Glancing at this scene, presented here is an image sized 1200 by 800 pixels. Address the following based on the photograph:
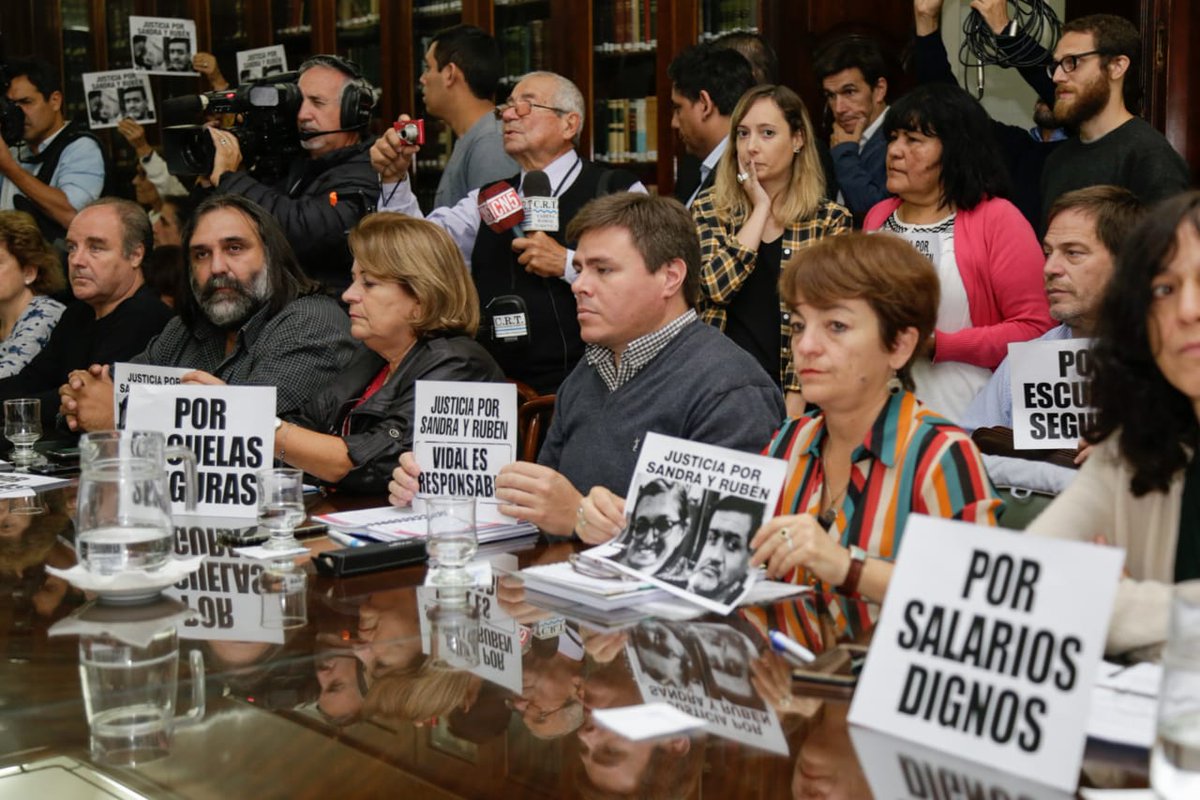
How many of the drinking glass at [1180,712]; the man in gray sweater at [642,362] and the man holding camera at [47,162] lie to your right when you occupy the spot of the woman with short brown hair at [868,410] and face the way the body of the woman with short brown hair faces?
2

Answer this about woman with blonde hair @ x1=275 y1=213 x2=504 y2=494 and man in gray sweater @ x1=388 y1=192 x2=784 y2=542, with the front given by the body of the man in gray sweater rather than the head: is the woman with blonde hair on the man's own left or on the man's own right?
on the man's own right

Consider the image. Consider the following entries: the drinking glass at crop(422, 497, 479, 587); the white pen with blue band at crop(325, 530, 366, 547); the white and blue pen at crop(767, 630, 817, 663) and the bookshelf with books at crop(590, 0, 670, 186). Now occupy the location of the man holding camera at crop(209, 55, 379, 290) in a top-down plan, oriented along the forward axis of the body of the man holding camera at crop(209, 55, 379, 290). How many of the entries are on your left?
3

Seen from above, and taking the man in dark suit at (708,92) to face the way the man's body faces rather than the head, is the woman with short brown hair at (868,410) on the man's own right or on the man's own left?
on the man's own left

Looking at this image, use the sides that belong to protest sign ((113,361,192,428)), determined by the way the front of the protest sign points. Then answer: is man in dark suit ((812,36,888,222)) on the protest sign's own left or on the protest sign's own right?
on the protest sign's own left

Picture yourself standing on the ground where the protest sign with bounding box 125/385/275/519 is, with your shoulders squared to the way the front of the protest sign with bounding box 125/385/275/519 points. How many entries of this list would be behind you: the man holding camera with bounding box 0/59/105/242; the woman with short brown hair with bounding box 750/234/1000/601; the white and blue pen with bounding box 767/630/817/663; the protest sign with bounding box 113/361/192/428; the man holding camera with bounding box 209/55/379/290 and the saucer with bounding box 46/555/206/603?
3

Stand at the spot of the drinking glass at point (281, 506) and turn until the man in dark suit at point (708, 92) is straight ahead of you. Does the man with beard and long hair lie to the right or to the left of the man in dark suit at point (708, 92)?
left

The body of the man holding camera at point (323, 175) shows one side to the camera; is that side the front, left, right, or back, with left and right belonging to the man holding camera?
left

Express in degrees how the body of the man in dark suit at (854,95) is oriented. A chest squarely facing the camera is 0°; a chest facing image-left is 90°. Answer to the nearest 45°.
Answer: approximately 45°

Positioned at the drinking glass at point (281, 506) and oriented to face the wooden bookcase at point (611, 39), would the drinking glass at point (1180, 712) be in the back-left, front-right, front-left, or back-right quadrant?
back-right

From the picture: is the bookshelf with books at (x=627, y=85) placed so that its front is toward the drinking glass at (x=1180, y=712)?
yes

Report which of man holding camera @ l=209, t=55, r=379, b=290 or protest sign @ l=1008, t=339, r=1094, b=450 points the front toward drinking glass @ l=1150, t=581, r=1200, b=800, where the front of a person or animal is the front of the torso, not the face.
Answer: the protest sign
